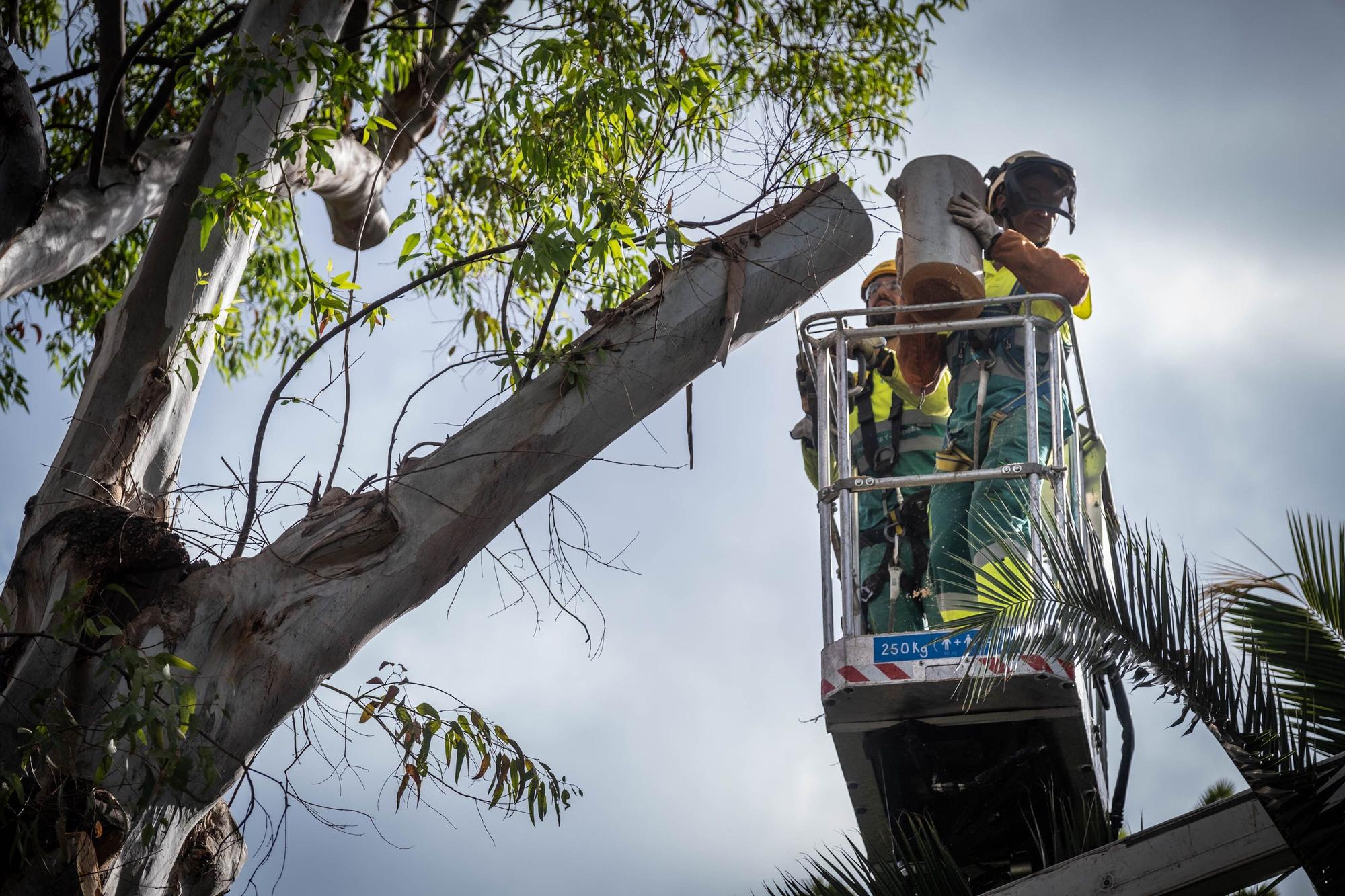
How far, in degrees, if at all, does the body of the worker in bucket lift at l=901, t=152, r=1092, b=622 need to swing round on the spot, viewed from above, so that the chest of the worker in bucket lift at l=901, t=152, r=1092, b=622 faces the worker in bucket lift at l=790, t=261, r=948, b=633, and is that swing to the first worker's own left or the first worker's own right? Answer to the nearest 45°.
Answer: approximately 90° to the first worker's own right

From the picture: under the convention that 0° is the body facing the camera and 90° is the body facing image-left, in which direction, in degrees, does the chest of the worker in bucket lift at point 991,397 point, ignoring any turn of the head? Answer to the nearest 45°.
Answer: approximately 45°
